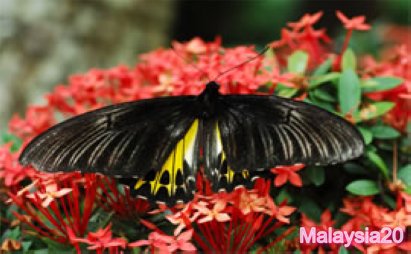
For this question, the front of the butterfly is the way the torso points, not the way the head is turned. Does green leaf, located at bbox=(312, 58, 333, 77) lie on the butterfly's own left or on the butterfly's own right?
on the butterfly's own right

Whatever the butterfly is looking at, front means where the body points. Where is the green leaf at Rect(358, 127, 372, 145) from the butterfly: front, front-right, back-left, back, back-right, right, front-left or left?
right

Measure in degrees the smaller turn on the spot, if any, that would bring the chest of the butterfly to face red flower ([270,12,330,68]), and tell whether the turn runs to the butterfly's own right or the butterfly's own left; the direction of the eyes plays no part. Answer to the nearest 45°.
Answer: approximately 45° to the butterfly's own right

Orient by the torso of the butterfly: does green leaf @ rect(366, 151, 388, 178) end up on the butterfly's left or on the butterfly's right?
on the butterfly's right

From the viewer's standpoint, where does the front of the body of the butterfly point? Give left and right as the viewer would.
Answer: facing away from the viewer
